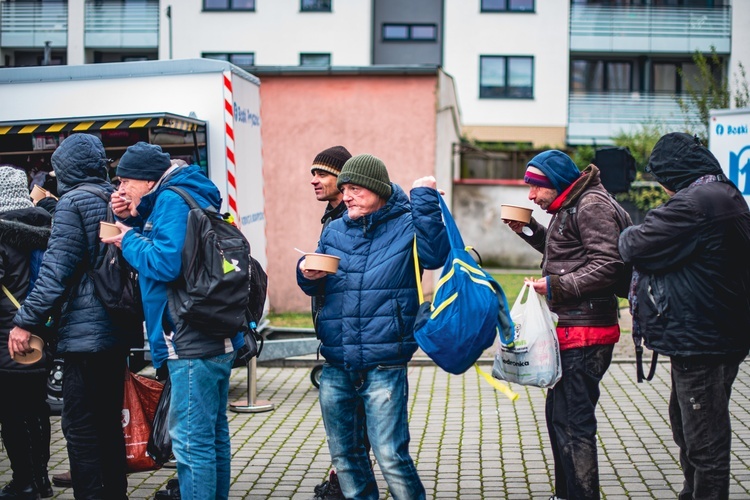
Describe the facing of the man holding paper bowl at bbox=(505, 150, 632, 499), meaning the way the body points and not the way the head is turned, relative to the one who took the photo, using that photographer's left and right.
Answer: facing to the left of the viewer

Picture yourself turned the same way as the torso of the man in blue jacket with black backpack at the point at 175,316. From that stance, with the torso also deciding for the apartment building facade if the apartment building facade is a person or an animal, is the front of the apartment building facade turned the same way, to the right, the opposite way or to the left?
to the left

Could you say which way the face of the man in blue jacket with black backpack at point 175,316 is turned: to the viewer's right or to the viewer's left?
to the viewer's left

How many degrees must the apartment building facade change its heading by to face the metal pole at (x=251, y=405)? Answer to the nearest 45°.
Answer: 0° — it already faces it

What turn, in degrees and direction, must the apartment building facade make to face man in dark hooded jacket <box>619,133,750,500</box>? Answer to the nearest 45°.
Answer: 0° — it already faces them

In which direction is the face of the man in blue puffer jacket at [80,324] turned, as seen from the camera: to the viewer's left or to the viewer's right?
to the viewer's left

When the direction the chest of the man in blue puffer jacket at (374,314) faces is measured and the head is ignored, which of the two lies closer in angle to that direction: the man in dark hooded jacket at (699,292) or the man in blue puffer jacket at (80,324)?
the man in blue puffer jacket

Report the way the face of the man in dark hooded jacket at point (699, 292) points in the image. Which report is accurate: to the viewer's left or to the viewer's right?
to the viewer's left

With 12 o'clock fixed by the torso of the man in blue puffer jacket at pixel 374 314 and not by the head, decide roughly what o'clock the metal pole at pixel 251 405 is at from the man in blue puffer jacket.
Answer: The metal pole is roughly at 4 o'clock from the man in blue puffer jacket.

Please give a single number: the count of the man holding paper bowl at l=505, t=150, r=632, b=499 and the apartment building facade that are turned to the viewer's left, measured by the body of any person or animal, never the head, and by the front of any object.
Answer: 1
